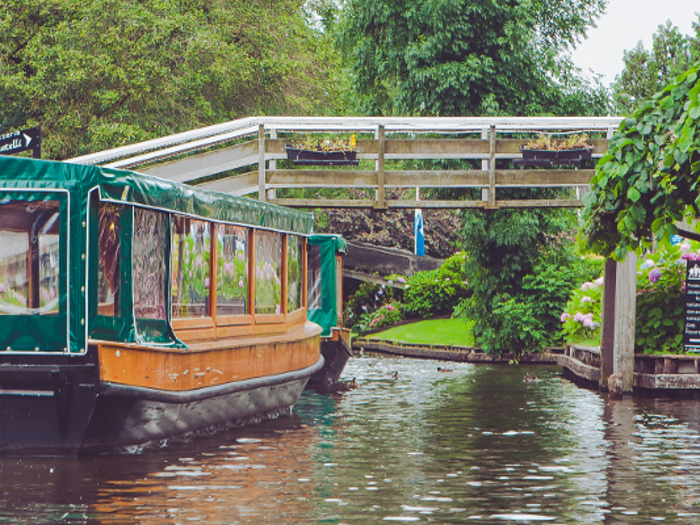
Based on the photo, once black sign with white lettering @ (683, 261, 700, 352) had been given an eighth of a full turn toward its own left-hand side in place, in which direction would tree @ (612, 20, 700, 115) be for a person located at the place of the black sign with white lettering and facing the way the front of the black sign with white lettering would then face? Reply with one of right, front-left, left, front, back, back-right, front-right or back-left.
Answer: back-left

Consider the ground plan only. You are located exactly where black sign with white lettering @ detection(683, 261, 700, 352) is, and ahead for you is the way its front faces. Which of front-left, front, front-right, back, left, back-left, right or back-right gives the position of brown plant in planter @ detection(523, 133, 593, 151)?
back-right

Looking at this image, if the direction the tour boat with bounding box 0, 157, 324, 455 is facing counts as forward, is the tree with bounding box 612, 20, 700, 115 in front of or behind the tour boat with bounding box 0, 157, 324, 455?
in front

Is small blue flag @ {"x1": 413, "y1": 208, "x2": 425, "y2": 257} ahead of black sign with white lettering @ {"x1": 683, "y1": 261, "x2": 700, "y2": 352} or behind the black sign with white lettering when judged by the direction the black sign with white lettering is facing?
behind

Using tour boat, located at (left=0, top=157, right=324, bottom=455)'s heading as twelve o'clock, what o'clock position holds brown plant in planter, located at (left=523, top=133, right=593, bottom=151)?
The brown plant in planter is roughly at 12 o'clock from the tour boat.

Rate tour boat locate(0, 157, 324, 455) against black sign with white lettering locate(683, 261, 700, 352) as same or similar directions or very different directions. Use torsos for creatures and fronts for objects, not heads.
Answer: very different directions

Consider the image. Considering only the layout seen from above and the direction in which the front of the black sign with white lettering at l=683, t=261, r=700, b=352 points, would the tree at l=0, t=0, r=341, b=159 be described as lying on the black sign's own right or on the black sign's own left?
on the black sign's own right

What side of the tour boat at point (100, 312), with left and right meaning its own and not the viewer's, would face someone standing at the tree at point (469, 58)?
front

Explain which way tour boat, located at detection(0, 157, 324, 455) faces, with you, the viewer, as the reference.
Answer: facing away from the viewer and to the right of the viewer

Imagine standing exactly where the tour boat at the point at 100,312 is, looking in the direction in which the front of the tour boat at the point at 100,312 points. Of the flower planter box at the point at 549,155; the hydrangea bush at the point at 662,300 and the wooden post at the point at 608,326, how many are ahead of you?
3

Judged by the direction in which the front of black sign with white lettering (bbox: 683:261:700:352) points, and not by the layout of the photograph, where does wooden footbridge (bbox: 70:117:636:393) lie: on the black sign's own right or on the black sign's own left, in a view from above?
on the black sign's own right

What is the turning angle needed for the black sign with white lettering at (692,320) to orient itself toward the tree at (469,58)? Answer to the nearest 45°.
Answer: approximately 135° to its right

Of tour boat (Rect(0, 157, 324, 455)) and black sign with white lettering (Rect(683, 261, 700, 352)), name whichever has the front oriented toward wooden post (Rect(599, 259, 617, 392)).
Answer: the tour boat

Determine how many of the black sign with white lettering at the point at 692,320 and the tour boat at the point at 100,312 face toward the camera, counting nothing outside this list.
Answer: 1

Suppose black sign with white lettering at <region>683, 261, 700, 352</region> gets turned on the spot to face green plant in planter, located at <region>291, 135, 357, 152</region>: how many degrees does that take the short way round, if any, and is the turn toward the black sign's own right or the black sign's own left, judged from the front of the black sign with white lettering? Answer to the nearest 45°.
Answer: approximately 90° to the black sign's own right

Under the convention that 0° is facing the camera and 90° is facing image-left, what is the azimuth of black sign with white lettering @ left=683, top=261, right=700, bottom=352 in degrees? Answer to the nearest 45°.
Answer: approximately 0°

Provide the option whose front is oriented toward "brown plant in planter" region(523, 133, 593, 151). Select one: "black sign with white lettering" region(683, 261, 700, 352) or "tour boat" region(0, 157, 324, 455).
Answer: the tour boat
